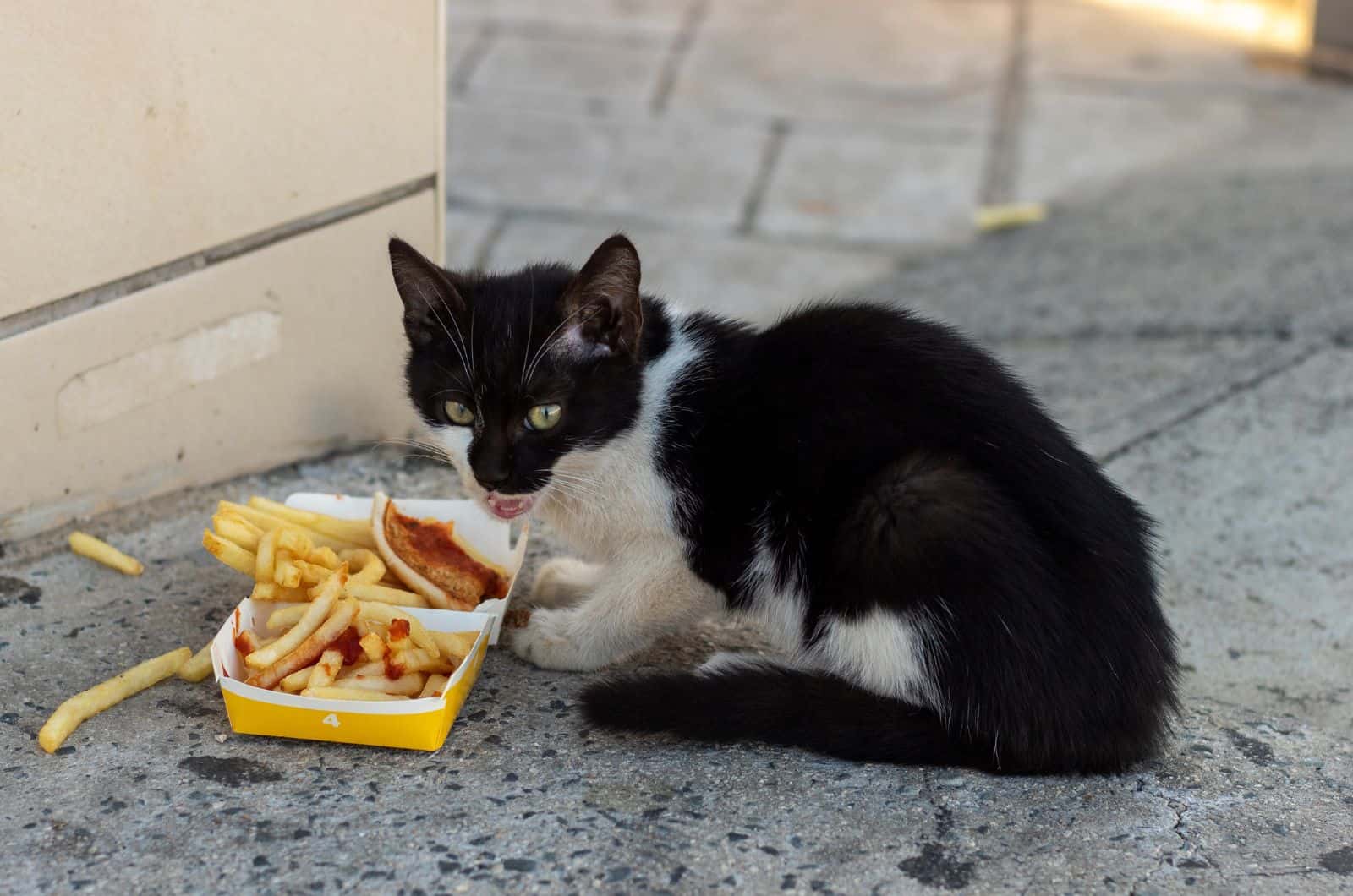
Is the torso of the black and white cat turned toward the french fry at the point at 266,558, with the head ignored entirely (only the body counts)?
yes

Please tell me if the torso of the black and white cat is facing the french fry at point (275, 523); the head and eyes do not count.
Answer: yes

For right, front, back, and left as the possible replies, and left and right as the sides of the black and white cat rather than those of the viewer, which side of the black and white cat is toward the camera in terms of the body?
left
